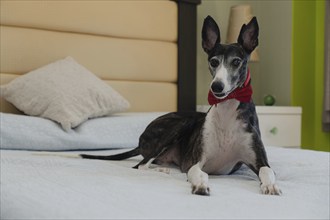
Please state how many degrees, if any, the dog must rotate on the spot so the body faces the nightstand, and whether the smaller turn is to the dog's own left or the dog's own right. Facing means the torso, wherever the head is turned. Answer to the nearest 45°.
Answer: approximately 135° to the dog's own left

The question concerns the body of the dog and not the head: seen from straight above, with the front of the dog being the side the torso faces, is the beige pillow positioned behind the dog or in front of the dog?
behind

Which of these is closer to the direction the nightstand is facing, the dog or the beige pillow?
the dog

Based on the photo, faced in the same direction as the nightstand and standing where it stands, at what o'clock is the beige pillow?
The beige pillow is roughly at 2 o'clock from the nightstand.

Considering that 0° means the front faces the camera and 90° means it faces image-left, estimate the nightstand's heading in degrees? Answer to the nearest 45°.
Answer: approximately 0°

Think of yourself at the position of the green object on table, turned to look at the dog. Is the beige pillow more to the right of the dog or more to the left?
right

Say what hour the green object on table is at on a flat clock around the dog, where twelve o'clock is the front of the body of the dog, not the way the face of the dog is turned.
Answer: The green object on table is roughly at 8 o'clock from the dog.
